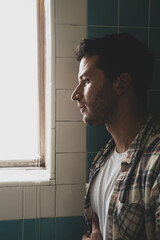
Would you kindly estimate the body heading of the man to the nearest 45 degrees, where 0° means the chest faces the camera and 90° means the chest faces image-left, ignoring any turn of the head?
approximately 45°

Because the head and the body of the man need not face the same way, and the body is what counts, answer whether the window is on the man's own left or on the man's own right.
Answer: on the man's own right

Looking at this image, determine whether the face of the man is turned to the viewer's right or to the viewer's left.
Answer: to the viewer's left
